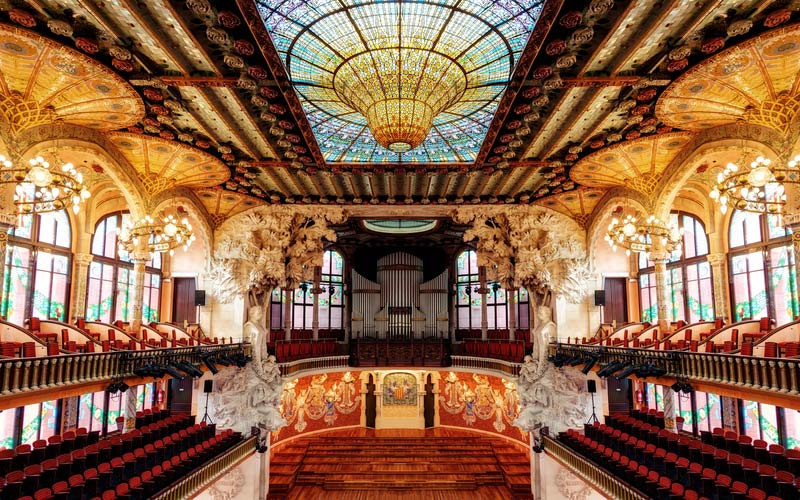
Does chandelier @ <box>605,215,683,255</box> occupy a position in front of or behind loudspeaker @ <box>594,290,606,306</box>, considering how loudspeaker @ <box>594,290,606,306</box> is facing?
in front

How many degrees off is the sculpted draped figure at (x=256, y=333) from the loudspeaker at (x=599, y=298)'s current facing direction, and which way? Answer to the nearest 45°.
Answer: approximately 90° to its right

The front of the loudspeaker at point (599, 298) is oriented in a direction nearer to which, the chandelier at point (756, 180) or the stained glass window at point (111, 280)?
the chandelier

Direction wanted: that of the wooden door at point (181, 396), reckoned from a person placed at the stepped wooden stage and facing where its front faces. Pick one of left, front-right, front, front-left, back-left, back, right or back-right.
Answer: right

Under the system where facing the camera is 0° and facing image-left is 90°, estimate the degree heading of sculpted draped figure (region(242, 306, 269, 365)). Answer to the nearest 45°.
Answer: approximately 315°

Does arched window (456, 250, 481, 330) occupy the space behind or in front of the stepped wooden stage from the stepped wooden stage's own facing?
behind

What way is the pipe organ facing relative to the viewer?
toward the camera

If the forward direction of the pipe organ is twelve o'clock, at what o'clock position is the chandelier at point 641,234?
The chandelier is roughly at 11 o'clock from the pipe organ.

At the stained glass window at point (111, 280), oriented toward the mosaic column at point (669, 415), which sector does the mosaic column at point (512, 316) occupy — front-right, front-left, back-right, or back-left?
front-left

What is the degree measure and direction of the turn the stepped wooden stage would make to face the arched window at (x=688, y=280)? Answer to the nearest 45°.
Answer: approximately 90° to its left

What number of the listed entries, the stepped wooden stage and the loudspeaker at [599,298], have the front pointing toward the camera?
2

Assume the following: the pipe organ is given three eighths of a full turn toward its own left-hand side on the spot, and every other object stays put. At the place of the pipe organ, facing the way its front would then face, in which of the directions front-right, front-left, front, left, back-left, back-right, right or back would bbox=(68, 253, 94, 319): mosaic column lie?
back

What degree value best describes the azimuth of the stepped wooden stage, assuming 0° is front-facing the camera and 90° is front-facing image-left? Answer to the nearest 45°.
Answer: approximately 0°
